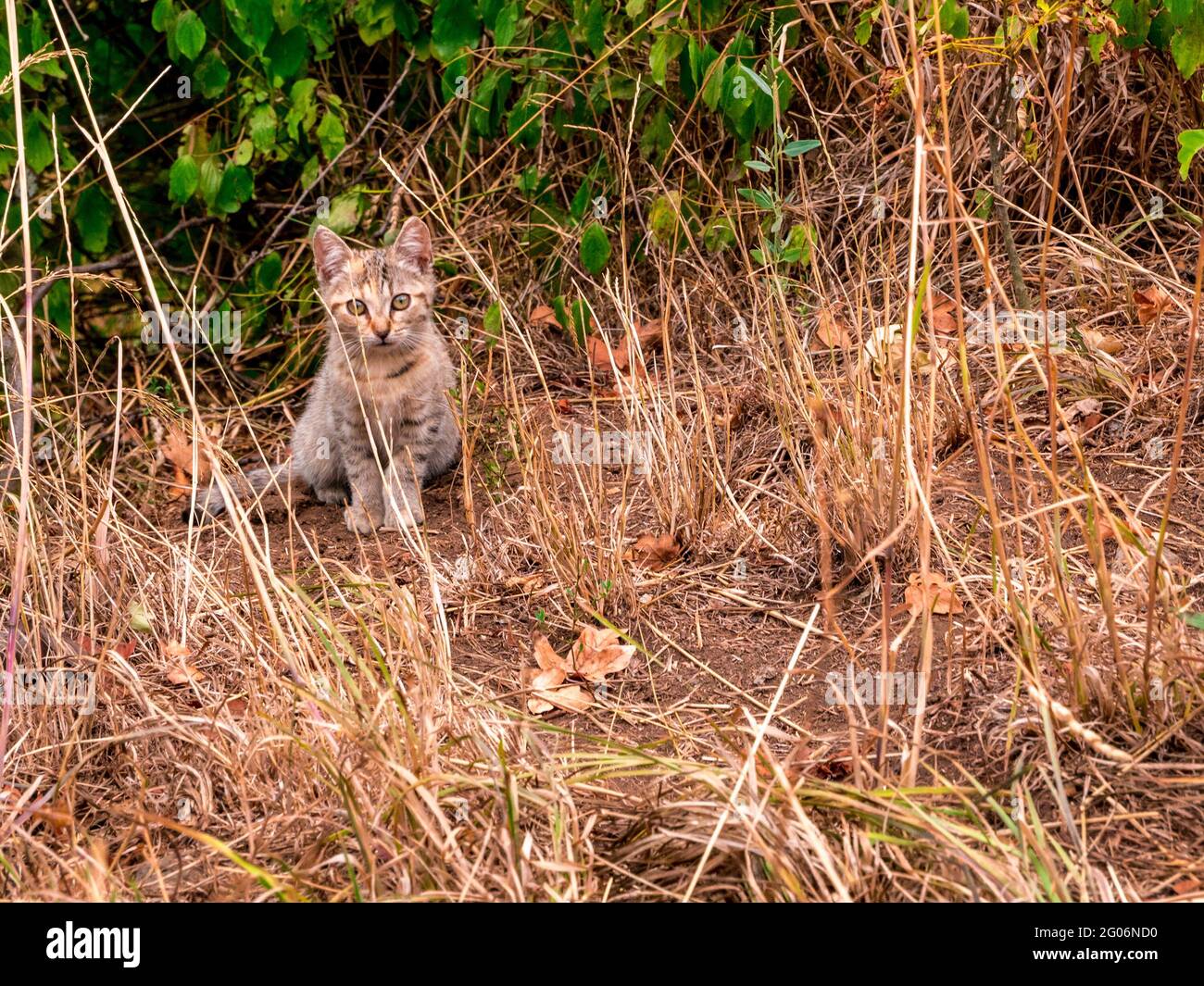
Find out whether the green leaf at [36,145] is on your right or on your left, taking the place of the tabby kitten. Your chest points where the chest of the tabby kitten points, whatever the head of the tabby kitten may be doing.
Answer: on your right

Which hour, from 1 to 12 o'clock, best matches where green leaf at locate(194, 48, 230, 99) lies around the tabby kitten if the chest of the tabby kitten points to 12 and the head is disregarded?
The green leaf is roughly at 5 o'clock from the tabby kitten.

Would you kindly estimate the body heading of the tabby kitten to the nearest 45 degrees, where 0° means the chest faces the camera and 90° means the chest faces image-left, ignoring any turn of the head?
approximately 0°

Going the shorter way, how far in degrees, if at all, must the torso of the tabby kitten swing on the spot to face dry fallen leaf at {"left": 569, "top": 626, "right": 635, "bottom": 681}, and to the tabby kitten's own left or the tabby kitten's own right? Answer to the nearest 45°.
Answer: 0° — it already faces it

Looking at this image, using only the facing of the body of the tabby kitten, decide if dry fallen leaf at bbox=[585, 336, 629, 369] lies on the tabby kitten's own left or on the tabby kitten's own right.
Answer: on the tabby kitten's own left
